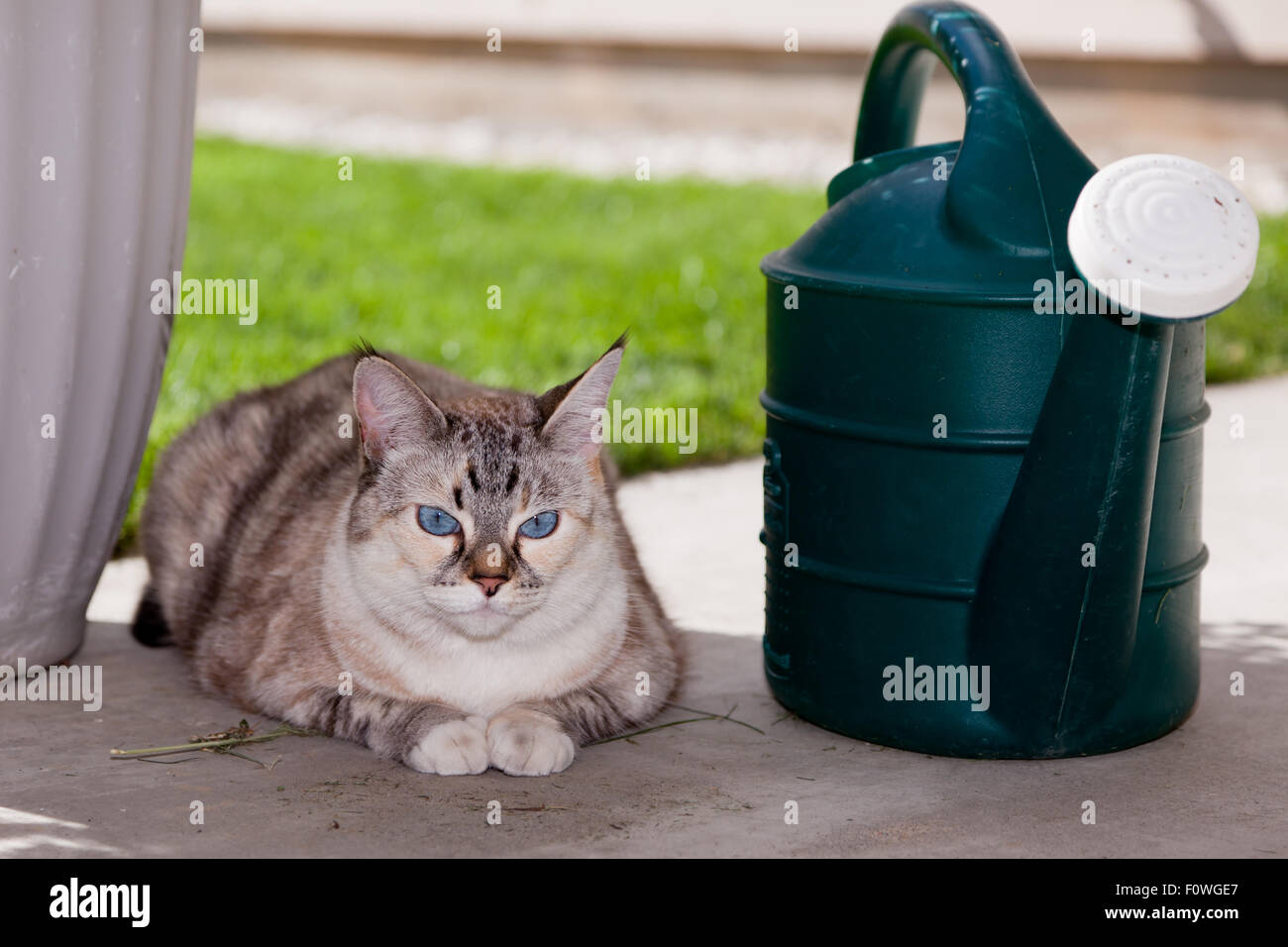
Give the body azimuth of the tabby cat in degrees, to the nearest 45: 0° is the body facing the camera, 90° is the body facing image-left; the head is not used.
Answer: approximately 315°

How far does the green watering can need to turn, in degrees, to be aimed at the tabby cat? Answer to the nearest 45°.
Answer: approximately 135° to its right

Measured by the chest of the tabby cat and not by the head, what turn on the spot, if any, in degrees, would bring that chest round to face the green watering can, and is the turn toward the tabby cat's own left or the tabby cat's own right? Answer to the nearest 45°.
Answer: approximately 45° to the tabby cat's own left

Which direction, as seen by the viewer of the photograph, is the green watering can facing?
facing the viewer and to the right of the viewer

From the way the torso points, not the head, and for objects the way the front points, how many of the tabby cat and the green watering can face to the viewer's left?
0
